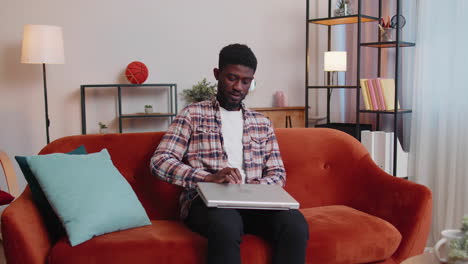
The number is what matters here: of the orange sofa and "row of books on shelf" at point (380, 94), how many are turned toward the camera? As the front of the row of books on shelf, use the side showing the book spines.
2

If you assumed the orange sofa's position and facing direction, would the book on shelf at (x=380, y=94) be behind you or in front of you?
behind
